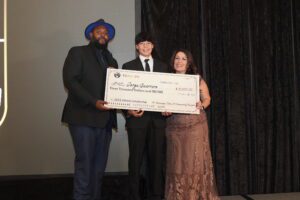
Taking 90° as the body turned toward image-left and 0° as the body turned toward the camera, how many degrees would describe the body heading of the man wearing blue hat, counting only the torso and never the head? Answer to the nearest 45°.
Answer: approximately 315°

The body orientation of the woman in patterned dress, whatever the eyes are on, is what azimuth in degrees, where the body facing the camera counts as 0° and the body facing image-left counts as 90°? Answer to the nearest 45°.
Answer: approximately 45°

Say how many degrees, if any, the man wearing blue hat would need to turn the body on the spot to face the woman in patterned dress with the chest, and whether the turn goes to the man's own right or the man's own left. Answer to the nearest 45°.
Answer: approximately 45° to the man's own left
